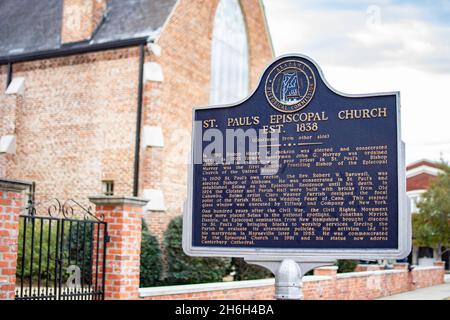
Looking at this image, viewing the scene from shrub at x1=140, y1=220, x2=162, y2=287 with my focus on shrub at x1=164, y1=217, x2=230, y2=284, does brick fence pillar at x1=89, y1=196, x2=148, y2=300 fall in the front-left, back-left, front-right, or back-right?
back-right

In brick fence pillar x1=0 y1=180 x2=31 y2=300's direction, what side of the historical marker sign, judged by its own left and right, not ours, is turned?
right

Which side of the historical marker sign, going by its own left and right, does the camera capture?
front

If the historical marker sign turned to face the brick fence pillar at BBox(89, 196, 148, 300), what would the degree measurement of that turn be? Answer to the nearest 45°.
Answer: approximately 135° to its right

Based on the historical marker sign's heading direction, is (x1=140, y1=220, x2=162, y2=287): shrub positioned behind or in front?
behind

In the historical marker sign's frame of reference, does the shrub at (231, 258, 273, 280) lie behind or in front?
behind
